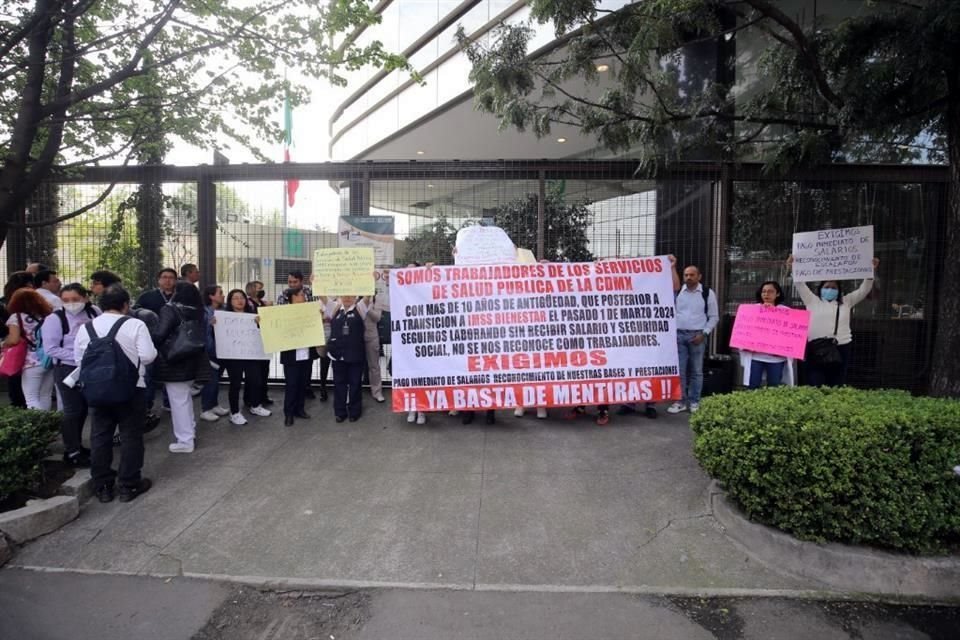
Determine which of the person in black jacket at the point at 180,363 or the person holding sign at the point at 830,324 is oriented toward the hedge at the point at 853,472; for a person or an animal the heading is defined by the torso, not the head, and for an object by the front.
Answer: the person holding sign

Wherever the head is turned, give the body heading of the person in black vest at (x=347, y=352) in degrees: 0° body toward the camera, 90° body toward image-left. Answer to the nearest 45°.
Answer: approximately 0°

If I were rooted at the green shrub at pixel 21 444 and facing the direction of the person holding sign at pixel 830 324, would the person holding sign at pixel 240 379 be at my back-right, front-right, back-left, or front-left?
front-left

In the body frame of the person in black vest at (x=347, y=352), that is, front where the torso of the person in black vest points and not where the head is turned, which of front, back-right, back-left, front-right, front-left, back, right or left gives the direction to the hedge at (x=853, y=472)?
front-left

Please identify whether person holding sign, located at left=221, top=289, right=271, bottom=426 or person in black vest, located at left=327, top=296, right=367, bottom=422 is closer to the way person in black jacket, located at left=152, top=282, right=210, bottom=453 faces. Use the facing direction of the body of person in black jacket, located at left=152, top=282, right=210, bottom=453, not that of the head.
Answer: the person holding sign

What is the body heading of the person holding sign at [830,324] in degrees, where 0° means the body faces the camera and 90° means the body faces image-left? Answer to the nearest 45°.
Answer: approximately 0°

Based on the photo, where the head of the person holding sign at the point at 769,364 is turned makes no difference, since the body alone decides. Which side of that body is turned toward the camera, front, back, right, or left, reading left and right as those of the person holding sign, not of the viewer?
front

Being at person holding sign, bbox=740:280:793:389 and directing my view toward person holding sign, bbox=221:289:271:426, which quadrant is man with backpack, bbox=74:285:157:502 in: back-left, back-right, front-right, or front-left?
front-left

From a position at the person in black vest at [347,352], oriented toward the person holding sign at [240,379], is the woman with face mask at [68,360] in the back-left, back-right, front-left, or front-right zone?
front-left

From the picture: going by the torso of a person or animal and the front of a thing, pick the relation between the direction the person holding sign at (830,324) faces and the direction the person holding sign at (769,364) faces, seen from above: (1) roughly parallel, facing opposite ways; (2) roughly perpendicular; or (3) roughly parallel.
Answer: roughly parallel

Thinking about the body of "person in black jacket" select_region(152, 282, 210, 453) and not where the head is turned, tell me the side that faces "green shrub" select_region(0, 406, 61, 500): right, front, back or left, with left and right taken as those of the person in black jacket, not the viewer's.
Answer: left

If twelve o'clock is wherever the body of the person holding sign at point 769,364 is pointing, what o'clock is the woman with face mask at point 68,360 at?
The woman with face mask is roughly at 2 o'clock from the person holding sign.
